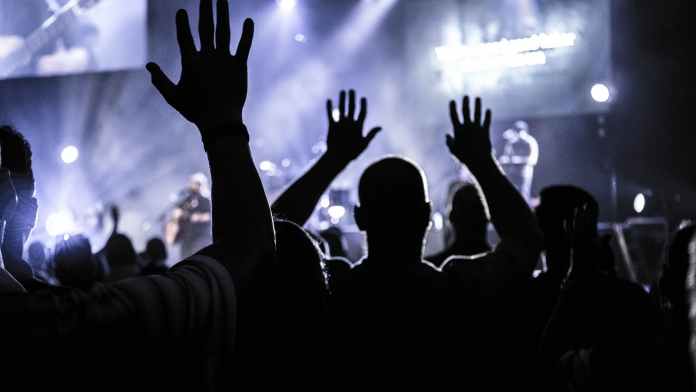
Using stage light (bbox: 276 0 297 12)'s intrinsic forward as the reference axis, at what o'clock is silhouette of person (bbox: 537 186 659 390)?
The silhouette of person is roughly at 12 o'clock from the stage light.

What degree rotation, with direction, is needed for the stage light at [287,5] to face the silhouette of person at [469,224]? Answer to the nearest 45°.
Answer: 0° — it already faces them

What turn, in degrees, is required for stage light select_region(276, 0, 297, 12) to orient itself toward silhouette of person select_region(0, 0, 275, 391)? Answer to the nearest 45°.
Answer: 0° — it already faces them

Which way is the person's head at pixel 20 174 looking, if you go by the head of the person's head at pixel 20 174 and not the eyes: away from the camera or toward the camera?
away from the camera

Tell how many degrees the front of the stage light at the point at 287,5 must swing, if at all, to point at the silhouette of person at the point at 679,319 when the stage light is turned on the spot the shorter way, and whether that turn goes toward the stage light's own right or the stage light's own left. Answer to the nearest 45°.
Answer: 0° — it already faces them

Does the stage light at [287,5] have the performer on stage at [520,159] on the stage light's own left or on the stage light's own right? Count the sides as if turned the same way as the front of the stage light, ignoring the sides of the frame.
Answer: on the stage light's own left

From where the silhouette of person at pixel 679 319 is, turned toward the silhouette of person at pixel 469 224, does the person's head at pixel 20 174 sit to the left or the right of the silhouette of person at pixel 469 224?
left

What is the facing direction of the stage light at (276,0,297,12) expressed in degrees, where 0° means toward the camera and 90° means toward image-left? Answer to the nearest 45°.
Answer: approximately 0°
